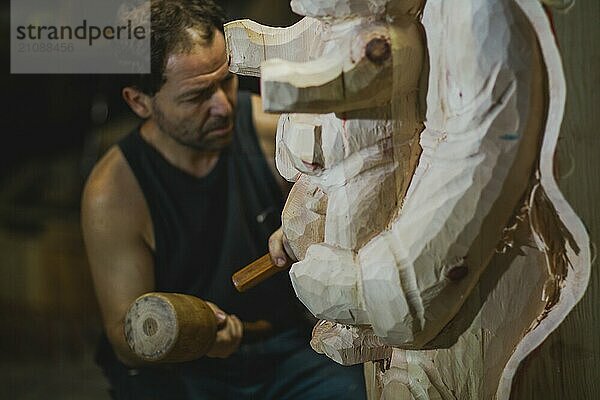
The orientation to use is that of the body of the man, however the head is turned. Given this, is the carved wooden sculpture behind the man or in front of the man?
in front

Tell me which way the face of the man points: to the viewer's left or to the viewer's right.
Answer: to the viewer's right

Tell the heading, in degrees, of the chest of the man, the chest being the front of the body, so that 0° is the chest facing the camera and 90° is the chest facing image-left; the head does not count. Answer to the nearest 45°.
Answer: approximately 315°
